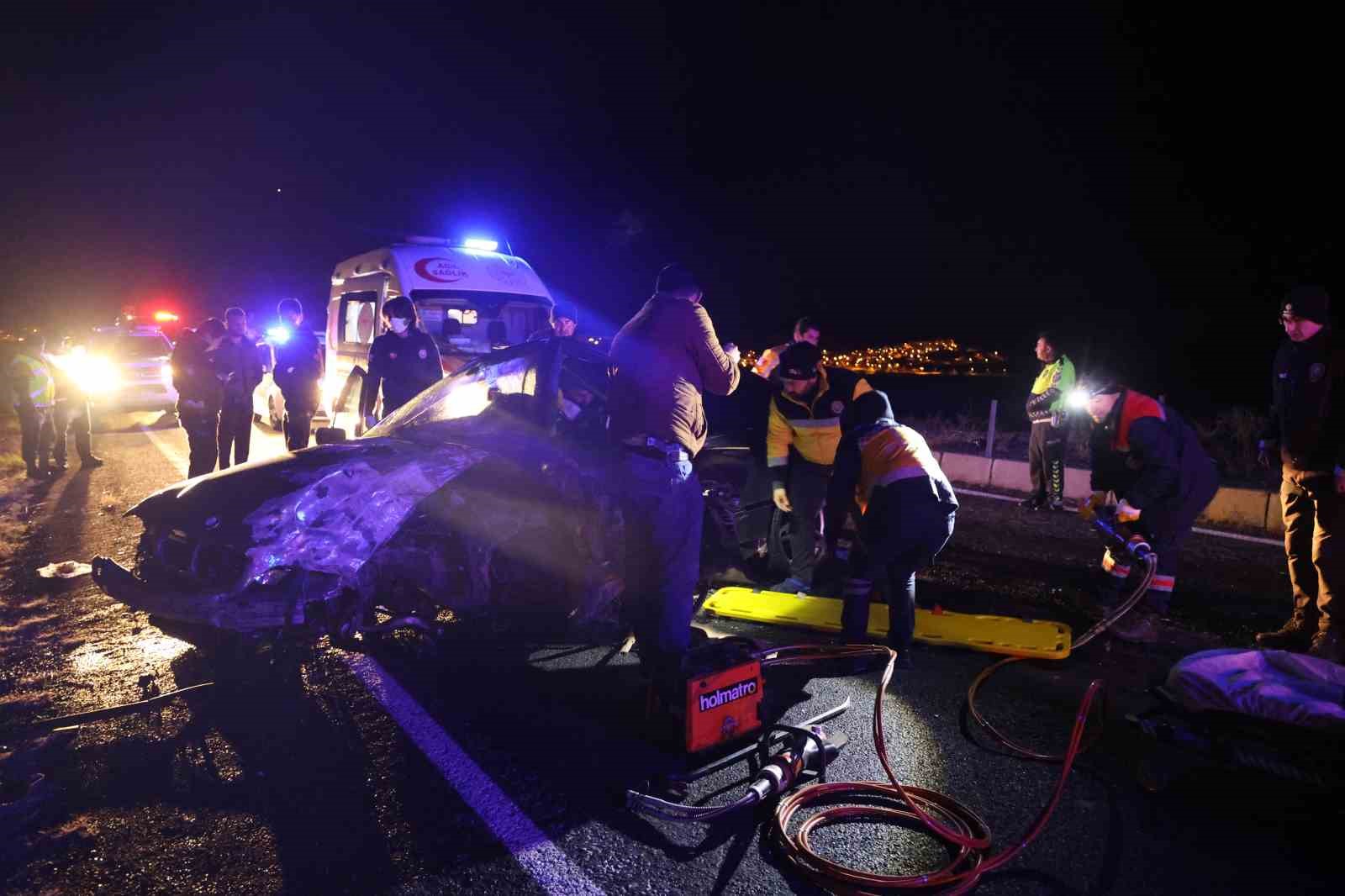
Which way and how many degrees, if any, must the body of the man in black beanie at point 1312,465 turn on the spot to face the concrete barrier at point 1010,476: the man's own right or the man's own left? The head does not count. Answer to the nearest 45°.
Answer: approximately 90° to the man's own right

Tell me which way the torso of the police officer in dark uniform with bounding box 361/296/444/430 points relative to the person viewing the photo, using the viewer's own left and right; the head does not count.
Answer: facing the viewer

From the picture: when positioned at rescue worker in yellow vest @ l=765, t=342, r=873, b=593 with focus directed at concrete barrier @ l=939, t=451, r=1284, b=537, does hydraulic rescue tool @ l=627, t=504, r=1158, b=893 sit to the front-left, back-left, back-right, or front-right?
back-right

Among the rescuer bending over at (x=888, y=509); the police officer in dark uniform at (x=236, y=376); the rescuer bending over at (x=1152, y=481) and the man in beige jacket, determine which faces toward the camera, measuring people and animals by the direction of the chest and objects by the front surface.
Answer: the police officer in dark uniform

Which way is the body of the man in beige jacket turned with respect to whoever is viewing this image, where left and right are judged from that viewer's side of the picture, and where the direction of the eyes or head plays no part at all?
facing away from the viewer and to the right of the viewer

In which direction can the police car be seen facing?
toward the camera

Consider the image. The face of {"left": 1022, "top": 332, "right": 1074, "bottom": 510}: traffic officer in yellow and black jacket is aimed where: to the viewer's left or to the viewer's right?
to the viewer's left

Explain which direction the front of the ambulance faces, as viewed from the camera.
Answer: facing the viewer and to the right of the viewer

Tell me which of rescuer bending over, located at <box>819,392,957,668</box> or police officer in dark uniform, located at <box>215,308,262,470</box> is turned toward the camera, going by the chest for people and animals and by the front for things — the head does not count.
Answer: the police officer in dark uniform

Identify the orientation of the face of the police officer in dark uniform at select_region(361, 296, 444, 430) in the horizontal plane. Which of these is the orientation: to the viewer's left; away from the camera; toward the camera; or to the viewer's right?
toward the camera

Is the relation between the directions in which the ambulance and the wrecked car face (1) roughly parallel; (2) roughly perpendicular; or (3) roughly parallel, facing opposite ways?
roughly perpendicular

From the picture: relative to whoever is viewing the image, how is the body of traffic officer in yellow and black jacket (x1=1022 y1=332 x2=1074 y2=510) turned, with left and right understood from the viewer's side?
facing the viewer and to the left of the viewer

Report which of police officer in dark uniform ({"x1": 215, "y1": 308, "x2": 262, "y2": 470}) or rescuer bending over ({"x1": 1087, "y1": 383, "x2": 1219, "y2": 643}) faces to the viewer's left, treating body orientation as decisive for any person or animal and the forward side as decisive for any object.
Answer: the rescuer bending over

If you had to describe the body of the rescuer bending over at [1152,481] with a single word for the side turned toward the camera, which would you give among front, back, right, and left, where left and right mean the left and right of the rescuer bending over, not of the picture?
left

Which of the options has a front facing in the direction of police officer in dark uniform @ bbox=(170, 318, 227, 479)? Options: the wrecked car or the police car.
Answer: the police car

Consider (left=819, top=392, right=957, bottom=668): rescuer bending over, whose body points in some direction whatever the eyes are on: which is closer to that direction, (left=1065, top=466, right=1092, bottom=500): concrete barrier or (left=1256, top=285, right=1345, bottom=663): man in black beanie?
the concrete barrier

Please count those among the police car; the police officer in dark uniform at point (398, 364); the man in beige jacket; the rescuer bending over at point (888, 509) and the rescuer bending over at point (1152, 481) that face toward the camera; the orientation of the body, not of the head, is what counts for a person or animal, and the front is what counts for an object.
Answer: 2
